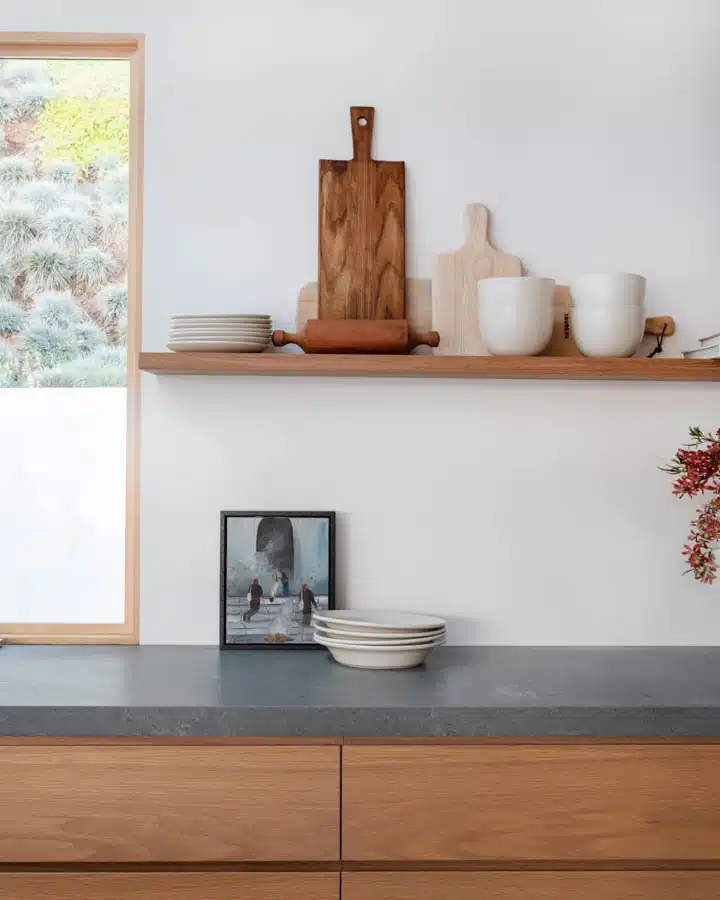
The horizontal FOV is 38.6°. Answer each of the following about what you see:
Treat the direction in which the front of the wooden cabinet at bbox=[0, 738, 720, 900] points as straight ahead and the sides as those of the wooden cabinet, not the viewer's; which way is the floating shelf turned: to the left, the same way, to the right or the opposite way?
the same way

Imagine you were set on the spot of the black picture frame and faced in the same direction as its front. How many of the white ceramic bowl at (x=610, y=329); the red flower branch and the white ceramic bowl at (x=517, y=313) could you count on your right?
0

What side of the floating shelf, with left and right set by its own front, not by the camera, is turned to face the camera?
front

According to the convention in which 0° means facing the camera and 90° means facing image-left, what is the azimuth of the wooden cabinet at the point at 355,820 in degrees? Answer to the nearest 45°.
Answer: approximately 0°

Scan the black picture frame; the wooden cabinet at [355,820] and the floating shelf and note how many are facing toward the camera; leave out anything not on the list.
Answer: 3

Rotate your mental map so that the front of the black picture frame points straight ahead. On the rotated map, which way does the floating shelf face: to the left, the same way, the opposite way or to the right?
the same way

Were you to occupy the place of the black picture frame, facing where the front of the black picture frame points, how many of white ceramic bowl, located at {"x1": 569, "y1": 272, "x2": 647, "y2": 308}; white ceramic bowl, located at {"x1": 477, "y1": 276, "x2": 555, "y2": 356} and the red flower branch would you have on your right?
0
